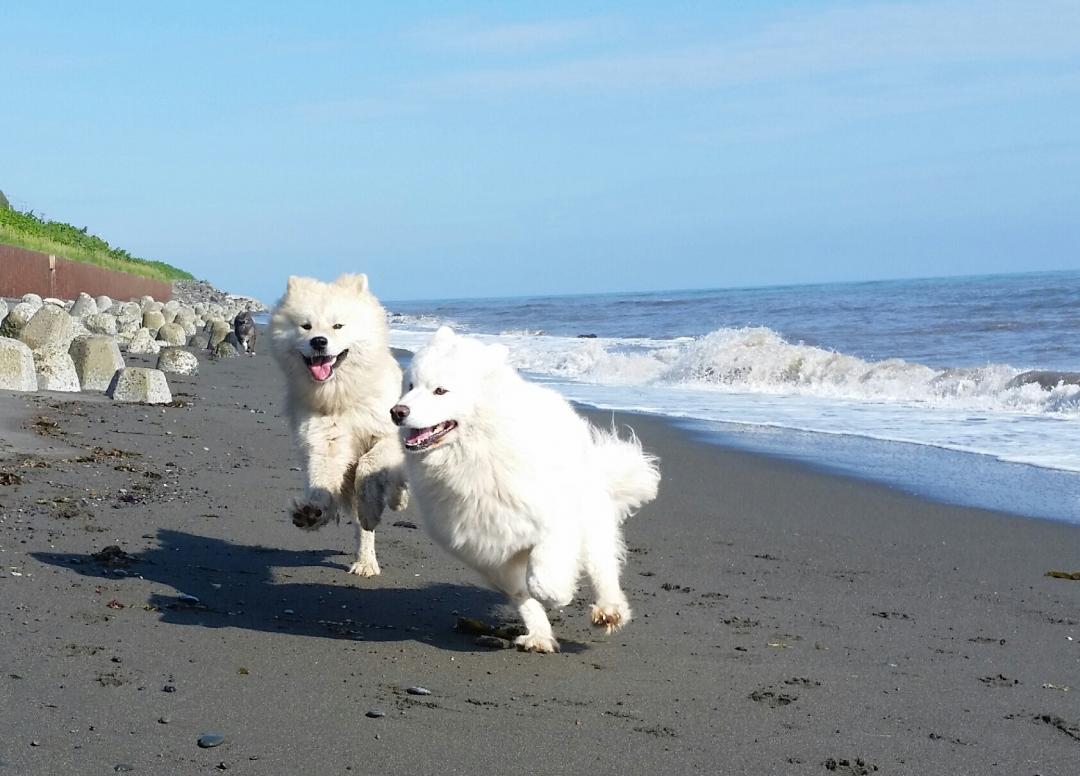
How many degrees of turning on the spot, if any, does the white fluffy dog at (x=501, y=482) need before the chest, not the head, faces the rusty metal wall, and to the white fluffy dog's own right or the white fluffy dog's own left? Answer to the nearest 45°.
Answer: approximately 90° to the white fluffy dog's own right

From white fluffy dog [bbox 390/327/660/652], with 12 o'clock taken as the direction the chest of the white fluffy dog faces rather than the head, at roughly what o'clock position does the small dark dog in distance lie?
The small dark dog in distance is roughly at 4 o'clock from the white fluffy dog.

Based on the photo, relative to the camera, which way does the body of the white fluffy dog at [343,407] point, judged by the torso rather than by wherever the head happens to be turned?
toward the camera

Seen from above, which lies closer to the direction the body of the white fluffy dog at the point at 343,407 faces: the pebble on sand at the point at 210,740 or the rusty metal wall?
the pebble on sand

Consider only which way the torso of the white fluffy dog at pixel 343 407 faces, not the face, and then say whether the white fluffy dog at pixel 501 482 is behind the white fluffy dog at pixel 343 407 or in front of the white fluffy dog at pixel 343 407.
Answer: in front

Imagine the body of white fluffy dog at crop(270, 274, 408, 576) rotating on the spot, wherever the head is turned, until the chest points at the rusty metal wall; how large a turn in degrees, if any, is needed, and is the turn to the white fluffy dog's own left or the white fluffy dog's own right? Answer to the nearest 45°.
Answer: approximately 180°

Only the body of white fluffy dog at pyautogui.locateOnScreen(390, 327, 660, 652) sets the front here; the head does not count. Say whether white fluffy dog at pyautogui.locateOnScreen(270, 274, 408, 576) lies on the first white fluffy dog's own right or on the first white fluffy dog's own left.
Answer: on the first white fluffy dog's own right

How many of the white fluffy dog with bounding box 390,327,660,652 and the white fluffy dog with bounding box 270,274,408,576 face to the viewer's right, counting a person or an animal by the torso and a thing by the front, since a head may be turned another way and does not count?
0

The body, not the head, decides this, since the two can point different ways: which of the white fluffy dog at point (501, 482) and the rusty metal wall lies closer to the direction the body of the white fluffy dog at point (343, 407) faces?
the white fluffy dog

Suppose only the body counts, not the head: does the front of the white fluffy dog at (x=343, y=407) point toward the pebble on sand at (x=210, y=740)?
yes

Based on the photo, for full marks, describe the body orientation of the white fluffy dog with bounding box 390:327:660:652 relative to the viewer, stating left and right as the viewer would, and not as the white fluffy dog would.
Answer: facing the viewer and to the left of the viewer

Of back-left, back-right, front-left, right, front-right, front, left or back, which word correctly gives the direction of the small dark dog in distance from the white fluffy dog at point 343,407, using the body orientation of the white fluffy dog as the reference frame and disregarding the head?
back

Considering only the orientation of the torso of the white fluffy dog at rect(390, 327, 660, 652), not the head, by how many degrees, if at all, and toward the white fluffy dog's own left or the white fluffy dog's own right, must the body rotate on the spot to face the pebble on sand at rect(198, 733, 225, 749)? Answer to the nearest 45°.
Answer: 0° — it already faces it
